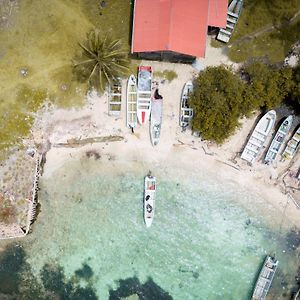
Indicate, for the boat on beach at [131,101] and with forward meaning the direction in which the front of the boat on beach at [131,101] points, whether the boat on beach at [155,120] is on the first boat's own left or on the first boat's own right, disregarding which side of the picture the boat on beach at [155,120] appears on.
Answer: on the first boat's own right

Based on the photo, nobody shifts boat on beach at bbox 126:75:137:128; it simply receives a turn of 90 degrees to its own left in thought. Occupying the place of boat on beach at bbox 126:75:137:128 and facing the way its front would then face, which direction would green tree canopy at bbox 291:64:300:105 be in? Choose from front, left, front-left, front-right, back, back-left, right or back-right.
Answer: back

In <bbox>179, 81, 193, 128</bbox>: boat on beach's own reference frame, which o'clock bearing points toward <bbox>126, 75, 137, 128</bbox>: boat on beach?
<bbox>126, 75, 137, 128</bbox>: boat on beach is roughly at 9 o'clock from <bbox>179, 81, 193, 128</bbox>: boat on beach.

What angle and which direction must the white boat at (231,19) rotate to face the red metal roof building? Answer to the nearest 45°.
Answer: approximately 135° to its left

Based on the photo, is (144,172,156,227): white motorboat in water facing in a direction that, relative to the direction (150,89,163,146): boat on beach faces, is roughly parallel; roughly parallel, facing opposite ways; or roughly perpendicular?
roughly parallel

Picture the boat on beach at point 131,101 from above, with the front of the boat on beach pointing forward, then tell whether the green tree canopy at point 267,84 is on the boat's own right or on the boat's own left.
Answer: on the boat's own right

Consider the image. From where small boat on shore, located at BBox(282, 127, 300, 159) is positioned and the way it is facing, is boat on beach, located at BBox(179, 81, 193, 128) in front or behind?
behind

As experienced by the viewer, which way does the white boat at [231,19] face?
facing away from the viewer

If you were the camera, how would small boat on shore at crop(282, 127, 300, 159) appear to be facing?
facing away from the viewer and to the right of the viewer
